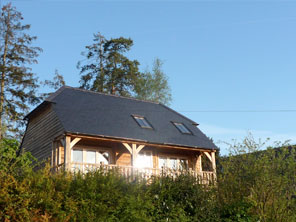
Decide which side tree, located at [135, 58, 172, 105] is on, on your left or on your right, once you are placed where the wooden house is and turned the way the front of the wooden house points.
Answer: on your left
